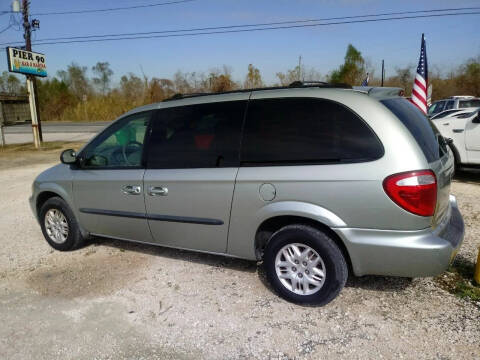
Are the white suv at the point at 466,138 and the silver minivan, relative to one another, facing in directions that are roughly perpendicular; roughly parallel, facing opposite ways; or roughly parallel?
roughly parallel

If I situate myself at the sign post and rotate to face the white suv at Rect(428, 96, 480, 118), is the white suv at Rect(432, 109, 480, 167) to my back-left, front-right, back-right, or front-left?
front-right

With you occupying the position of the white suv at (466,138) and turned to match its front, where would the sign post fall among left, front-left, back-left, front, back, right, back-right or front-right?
front

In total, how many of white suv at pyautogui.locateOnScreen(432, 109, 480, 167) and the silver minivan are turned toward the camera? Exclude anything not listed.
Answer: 0

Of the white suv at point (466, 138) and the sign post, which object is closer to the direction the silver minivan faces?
the sign post

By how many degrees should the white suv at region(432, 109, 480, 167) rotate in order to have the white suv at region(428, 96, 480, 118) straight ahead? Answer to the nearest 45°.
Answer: approximately 90° to its right

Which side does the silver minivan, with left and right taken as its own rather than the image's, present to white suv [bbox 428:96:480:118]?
right

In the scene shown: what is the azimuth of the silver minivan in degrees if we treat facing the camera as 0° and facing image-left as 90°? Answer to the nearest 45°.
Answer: approximately 135°
